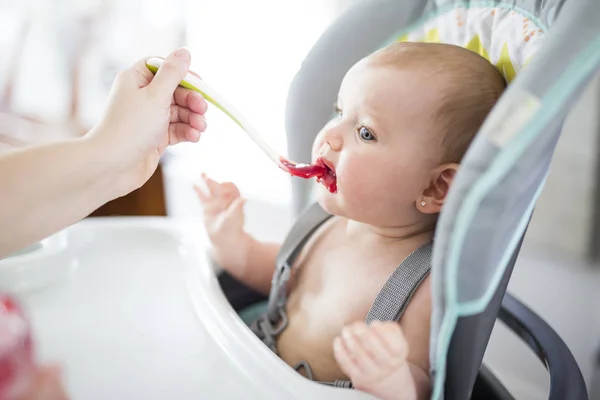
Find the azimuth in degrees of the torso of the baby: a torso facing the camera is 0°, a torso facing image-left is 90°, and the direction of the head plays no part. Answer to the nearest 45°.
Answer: approximately 45°

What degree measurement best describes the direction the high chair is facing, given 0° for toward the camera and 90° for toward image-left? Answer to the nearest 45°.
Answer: approximately 45°

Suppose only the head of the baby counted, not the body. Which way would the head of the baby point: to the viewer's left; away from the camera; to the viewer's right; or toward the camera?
to the viewer's left
